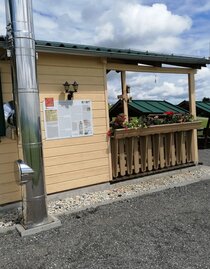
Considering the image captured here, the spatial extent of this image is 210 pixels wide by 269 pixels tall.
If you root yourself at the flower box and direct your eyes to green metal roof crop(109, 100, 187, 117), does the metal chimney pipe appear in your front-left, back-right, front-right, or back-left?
back-left

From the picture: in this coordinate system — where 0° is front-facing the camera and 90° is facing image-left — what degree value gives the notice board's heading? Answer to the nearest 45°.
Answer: approximately 315°

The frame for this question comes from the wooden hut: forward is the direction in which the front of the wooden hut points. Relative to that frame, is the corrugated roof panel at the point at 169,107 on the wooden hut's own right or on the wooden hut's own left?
on the wooden hut's own left

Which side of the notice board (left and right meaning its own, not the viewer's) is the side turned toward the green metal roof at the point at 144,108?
left

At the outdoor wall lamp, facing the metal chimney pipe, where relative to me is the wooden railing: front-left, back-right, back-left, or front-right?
back-left

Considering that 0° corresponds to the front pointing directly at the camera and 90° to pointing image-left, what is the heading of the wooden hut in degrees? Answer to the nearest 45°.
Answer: approximately 315°
